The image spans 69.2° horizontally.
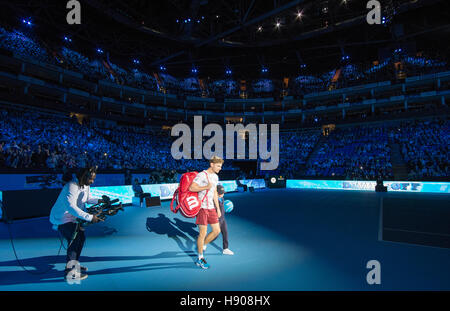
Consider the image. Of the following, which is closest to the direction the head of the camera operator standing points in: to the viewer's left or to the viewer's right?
to the viewer's right

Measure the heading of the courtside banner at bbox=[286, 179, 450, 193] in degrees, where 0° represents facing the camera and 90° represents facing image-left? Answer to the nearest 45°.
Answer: approximately 0°
